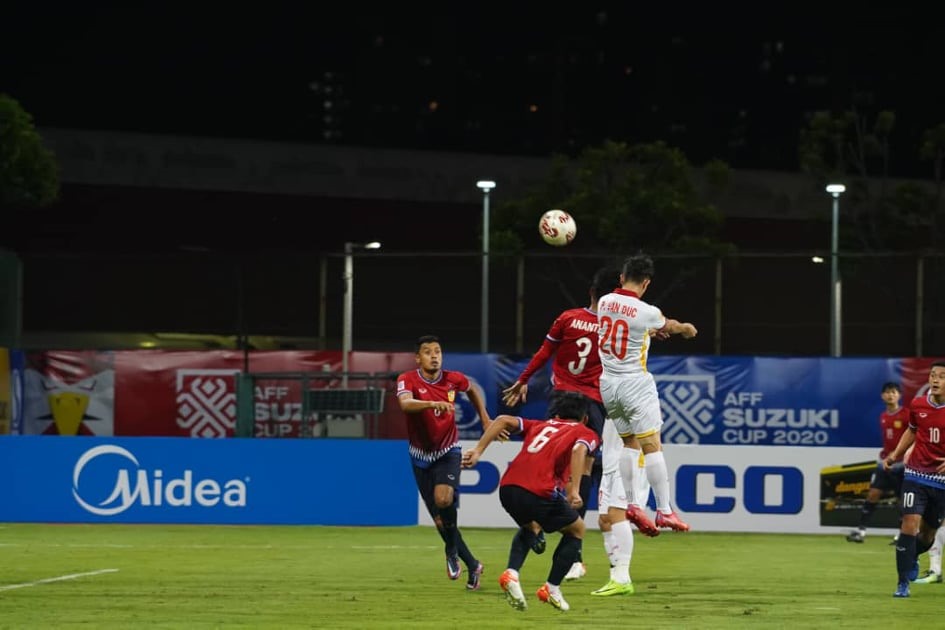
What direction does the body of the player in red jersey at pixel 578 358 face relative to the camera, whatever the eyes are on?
away from the camera

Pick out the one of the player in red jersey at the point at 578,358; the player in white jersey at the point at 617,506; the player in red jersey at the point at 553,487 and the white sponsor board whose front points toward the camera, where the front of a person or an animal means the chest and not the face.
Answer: the white sponsor board

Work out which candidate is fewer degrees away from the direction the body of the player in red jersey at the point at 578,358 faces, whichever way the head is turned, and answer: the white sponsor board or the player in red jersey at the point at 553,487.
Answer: the white sponsor board

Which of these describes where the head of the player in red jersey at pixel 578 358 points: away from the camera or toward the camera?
away from the camera

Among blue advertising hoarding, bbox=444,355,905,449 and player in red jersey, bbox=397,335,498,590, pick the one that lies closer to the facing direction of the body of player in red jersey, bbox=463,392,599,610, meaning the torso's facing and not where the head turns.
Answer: the blue advertising hoarding

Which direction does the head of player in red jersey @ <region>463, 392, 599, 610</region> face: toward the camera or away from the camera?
away from the camera

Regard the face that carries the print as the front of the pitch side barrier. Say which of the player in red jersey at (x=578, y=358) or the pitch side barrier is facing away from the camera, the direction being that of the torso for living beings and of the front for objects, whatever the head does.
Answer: the player in red jersey

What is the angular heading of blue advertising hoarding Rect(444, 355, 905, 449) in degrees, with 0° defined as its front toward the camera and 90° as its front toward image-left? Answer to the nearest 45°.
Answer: approximately 0°

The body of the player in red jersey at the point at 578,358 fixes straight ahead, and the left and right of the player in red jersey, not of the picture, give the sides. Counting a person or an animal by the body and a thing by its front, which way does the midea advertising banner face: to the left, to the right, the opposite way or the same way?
the opposite way

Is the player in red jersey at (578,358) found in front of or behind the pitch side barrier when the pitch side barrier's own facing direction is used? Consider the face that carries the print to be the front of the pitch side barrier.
in front

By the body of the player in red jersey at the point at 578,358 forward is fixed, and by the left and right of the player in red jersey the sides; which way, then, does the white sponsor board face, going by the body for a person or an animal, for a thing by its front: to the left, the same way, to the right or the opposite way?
the opposite way

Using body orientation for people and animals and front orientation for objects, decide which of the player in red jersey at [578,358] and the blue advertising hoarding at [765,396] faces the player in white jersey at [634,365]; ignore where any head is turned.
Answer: the blue advertising hoarding

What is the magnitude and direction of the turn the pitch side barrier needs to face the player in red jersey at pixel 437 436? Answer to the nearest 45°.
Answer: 0° — it already faces them

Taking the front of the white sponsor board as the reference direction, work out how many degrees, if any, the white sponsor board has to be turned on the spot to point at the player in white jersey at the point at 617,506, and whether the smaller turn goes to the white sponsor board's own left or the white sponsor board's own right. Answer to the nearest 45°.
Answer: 0° — it already faces them
